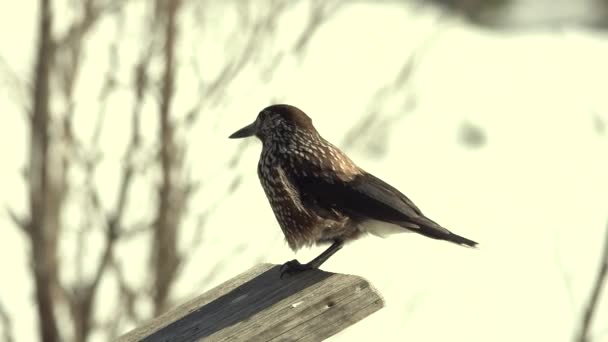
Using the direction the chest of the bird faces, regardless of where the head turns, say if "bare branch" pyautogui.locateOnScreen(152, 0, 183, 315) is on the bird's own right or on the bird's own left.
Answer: on the bird's own right

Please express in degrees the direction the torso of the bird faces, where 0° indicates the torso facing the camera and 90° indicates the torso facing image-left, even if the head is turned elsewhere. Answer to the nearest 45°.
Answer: approximately 90°
